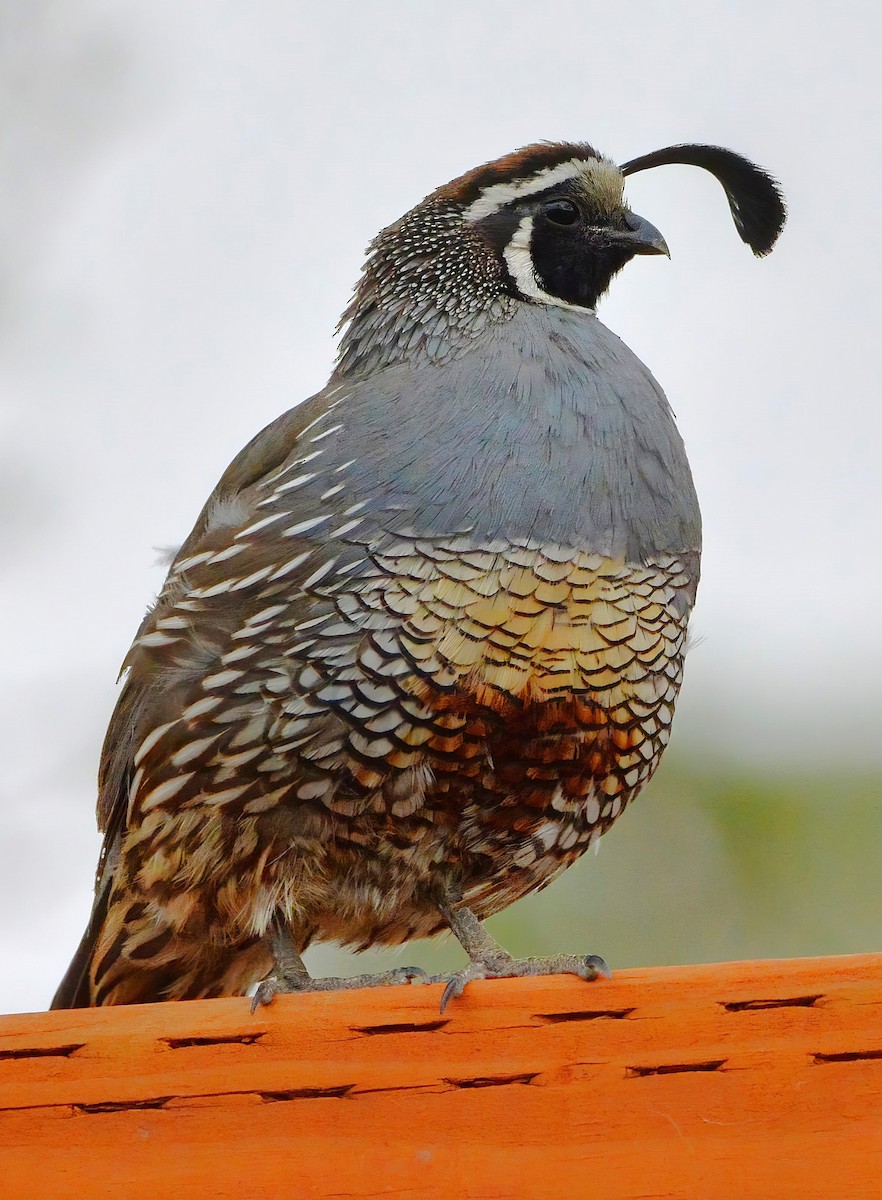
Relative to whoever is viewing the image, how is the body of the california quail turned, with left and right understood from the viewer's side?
facing the viewer and to the right of the viewer
